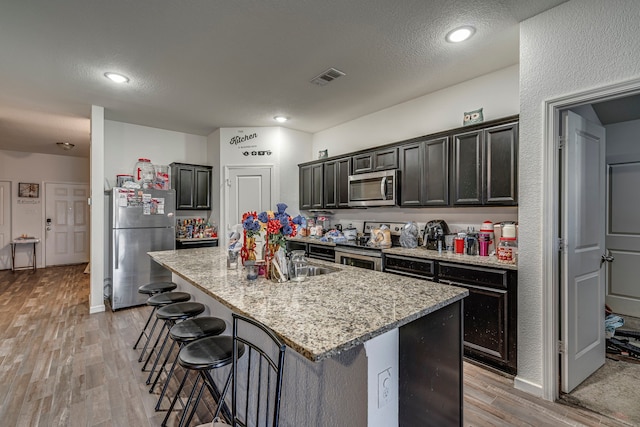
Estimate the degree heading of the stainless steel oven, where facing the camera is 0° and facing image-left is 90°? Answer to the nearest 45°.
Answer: approximately 45°

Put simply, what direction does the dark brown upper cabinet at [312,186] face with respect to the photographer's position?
facing the viewer and to the left of the viewer

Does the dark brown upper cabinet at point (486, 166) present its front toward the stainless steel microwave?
no

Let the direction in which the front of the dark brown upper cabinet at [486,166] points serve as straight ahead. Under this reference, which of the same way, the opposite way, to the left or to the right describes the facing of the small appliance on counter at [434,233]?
the same way

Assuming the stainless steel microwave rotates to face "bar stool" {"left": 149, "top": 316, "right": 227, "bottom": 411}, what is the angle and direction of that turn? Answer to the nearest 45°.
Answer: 0° — it already faces it

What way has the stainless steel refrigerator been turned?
toward the camera

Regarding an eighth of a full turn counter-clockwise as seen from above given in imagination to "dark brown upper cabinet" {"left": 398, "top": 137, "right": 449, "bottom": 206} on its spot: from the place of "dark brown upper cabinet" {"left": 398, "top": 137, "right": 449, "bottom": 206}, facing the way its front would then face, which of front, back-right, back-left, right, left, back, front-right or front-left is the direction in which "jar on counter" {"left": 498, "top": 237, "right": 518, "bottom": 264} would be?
front-left

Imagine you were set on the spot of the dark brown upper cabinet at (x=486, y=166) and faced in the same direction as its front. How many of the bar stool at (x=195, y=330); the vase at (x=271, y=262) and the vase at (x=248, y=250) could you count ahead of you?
3

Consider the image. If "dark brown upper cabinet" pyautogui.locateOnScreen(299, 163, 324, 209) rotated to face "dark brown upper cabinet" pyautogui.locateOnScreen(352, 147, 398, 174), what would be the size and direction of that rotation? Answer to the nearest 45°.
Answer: approximately 90° to its left

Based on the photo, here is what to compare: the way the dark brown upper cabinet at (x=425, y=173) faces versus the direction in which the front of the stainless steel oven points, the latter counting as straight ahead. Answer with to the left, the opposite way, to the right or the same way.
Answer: the same way

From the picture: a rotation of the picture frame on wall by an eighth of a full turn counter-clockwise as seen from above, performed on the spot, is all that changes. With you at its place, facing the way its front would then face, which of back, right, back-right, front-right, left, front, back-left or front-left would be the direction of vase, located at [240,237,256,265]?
front-right

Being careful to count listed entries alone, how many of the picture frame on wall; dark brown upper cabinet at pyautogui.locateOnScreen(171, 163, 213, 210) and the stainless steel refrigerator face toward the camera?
3

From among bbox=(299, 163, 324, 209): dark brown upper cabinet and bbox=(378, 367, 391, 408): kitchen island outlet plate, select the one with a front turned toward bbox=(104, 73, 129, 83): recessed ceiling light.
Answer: the dark brown upper cabinet

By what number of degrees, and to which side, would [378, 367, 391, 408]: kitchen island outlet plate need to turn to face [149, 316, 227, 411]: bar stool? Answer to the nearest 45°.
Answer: approximately 135° to its right

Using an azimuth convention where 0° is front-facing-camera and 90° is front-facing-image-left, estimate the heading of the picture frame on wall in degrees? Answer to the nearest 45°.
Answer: approximately 0°

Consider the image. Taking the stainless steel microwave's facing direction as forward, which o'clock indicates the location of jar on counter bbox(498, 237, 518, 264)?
The jar on counter is roughly at 9 o'clock from the stainless steel microwave.

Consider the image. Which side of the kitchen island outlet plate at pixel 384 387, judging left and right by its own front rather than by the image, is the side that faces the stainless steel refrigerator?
back

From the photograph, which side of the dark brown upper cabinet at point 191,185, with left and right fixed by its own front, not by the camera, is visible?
front
